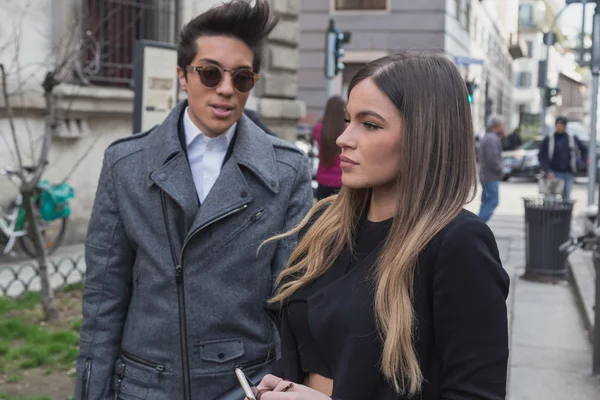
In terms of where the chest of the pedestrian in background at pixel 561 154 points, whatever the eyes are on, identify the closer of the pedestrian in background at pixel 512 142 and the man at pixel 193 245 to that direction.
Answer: the man

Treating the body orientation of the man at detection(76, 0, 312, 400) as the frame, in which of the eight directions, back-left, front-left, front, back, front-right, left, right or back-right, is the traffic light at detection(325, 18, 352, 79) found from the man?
back

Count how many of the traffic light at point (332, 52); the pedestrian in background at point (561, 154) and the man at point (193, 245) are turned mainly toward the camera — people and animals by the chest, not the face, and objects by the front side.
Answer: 2

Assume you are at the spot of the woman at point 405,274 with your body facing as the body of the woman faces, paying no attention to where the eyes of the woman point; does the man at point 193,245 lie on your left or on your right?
on your right

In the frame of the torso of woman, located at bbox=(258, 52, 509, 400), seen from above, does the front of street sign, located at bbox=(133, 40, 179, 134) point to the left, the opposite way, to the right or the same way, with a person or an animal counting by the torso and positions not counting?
to the left

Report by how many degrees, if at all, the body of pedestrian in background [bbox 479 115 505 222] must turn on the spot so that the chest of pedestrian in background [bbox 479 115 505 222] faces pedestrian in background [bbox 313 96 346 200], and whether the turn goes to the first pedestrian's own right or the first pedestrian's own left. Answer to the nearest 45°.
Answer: approximately 90° to the first pedestrian's own right

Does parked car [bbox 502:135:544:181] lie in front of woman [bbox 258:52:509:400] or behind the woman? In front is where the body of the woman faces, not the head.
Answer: behind

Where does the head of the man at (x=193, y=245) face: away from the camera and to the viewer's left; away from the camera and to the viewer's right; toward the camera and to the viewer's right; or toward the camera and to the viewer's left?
toward the camera and to the viewer's right

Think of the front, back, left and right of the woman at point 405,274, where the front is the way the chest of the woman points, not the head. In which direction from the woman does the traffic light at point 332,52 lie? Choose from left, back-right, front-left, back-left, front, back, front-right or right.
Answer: back-right

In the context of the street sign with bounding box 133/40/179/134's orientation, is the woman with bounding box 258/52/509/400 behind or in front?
in front
